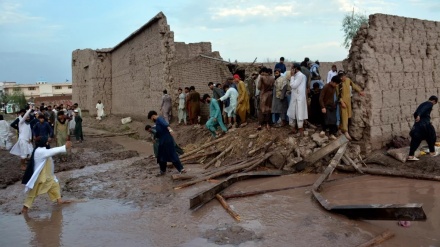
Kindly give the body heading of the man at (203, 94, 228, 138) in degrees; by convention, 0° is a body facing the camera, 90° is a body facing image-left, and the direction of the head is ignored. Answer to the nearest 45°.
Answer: approximately 90°

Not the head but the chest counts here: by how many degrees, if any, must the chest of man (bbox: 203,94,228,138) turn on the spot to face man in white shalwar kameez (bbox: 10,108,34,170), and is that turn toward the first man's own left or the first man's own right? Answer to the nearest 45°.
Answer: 0° — they already face them

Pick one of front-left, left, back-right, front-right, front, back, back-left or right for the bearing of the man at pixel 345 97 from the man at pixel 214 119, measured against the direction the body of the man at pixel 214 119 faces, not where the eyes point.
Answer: back-left

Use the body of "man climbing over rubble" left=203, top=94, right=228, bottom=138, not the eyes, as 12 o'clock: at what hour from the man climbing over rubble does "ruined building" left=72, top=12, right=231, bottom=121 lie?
The ruined building is roughly at 2 o'clock from the man climbing over rubble.

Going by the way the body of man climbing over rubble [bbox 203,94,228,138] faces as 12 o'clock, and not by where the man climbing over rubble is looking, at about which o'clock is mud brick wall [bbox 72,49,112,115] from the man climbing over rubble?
The mud brick wall is roughly at 2 o'clock from the man climbing over rubble.

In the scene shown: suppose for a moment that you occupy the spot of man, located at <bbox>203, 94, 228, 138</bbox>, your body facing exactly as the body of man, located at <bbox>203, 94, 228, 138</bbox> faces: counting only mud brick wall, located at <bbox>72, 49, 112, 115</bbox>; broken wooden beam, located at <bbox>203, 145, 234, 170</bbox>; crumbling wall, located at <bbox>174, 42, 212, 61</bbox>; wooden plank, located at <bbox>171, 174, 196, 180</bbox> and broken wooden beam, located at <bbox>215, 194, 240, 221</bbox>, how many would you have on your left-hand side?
3

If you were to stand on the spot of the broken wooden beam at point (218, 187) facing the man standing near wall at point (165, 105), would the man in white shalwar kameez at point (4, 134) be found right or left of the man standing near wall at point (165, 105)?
left

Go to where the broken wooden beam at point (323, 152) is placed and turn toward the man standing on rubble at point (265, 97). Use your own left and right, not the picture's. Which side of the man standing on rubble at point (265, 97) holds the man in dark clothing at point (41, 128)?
left

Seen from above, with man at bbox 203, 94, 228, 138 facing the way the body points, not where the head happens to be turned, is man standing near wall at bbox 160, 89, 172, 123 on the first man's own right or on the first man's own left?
on the first man's own right

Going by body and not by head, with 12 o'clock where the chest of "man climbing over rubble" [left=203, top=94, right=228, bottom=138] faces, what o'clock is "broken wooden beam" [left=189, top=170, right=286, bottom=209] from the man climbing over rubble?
The broken wooden beam is roughly at 9 o'clock from the man climbing over rubble.

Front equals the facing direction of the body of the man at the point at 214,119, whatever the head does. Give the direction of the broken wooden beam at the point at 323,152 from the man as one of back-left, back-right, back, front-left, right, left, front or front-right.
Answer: back-left
